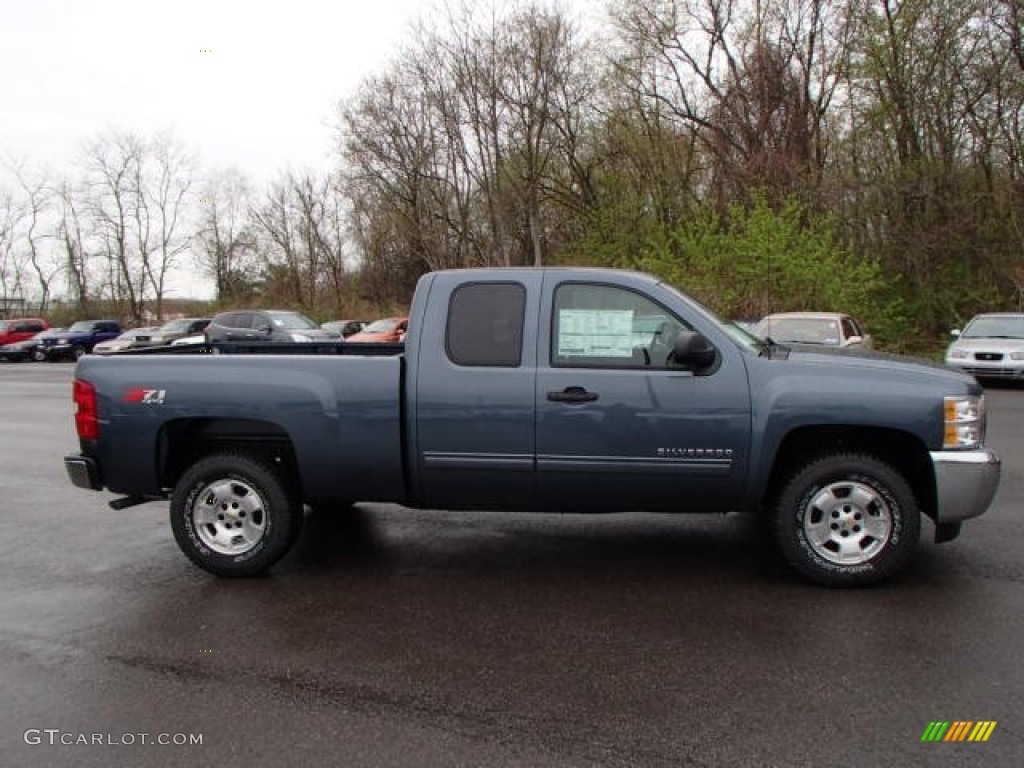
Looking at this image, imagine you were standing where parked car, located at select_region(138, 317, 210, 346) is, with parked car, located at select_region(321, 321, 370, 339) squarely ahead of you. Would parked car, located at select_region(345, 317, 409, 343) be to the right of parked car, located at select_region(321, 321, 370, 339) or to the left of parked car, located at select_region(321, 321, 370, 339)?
right

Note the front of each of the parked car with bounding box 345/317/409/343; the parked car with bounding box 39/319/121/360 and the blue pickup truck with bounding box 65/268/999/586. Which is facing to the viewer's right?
the blue pickup truck

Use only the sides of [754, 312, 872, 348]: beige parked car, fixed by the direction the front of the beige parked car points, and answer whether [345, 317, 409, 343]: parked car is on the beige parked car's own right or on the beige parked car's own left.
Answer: on the beige parked car's own right

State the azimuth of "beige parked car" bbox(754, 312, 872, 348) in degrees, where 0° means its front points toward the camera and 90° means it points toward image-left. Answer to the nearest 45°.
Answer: approximately 45°

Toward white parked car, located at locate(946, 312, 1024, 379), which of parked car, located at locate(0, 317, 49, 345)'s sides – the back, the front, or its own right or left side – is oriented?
left

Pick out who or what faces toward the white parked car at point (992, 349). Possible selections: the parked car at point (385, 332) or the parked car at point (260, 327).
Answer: the parked car at point (260, 327)

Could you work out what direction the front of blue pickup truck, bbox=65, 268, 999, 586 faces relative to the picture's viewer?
facing to the right of the viewer

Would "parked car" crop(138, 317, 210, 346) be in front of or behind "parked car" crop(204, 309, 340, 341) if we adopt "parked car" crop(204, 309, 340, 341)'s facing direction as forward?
behind

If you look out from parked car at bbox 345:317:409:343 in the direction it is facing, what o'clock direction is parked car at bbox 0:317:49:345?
parked car at bbox 0:317:49:345 is roughly at 3 o'clock from parked car at bbox 345:317:409:343.

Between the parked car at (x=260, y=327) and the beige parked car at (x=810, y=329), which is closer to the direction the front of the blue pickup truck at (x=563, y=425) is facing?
the beige parked car

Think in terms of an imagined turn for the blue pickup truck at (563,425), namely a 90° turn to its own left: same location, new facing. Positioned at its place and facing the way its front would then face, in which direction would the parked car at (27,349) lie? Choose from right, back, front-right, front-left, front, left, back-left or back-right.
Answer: front-left

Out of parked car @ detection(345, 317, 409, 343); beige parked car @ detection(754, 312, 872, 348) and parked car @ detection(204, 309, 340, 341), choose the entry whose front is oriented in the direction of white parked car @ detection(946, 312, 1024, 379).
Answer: parked car @ detection(204, 309, 340, 341)

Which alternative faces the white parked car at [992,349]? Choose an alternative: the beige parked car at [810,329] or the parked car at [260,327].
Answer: the parked car

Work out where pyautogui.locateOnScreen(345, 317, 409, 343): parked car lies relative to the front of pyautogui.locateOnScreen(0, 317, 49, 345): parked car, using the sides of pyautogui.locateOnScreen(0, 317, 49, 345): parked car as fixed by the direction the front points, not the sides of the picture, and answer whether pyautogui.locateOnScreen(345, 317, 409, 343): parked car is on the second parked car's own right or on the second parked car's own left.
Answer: on the second parked car's own left
